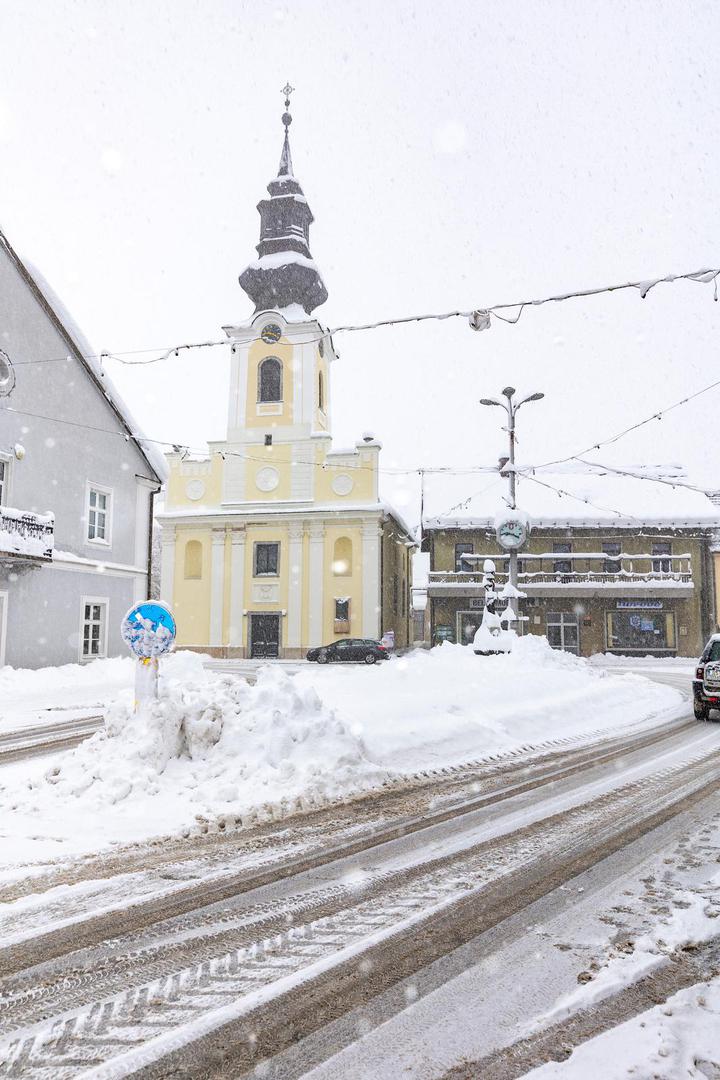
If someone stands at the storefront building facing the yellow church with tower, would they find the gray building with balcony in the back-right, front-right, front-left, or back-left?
front-left

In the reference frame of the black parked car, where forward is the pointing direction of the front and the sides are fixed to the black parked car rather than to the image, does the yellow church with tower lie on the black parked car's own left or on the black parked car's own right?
on the black parked car's own right

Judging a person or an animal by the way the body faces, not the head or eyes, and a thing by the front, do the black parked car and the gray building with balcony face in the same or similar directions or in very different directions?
very different directions

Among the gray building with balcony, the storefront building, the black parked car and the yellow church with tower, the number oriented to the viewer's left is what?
1

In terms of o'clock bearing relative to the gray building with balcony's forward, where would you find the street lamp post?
The street lamp post is roughly at 11 o'clock from the gray building with balcony.

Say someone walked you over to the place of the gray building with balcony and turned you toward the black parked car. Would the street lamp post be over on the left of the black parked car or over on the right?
right

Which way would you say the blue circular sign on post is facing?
toward the camera

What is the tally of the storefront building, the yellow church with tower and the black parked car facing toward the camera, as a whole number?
2

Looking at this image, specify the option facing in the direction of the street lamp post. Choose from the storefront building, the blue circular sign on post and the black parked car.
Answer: the storefront building

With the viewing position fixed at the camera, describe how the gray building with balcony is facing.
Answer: facing the viewer and to the right of the viewer

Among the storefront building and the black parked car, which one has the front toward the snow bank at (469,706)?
the storefront building

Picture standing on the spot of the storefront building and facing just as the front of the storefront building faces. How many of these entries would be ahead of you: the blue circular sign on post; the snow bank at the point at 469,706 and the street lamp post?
3

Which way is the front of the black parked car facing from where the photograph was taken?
facing to the left of the viewer

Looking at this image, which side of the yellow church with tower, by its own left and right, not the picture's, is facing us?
front

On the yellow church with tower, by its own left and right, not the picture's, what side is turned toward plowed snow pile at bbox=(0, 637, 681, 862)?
front

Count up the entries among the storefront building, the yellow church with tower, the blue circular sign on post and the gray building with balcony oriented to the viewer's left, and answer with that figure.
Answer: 0

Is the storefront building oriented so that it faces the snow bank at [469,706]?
yes
